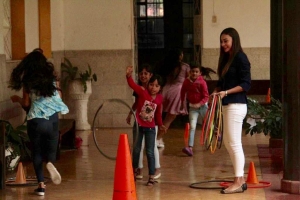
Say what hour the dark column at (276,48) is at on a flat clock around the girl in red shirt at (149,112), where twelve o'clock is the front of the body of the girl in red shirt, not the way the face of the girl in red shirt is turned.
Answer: The dark column is roughly at 7 o'clock from the girl in red shirt.

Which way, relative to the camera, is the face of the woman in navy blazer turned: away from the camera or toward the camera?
toward the camera

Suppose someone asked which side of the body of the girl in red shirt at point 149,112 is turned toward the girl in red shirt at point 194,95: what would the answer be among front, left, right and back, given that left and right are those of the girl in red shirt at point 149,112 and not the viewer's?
back

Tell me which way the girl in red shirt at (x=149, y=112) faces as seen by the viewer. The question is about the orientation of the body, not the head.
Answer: toward the camera

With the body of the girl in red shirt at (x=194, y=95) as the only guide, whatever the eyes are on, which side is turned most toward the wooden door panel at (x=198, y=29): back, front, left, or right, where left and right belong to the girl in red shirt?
back

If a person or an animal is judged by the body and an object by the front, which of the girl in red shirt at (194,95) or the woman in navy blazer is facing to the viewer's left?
the woman in navy blazer

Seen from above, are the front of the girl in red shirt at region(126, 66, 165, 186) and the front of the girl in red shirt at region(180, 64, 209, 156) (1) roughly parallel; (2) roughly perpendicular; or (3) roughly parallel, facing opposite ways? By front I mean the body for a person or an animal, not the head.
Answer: roughly parallel

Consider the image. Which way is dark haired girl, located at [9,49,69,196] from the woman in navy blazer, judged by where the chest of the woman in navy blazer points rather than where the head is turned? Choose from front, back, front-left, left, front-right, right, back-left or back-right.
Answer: front

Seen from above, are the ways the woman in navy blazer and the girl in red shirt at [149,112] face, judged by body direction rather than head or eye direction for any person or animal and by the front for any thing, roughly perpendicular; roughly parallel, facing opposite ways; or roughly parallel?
roughly perpendicular

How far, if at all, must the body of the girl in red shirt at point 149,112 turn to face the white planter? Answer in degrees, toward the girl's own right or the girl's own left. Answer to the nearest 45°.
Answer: approximately 180°

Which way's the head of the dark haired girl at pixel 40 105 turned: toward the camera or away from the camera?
away from the camera

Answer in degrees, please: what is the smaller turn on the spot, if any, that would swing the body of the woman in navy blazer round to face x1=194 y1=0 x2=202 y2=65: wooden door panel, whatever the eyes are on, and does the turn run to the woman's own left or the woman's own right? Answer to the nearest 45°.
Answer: approximately 90° to the woman's own right

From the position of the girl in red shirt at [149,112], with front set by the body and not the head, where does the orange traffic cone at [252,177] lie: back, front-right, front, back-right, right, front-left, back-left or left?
left

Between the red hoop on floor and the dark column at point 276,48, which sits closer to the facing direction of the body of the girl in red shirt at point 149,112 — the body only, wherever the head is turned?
the red hoop on floor
